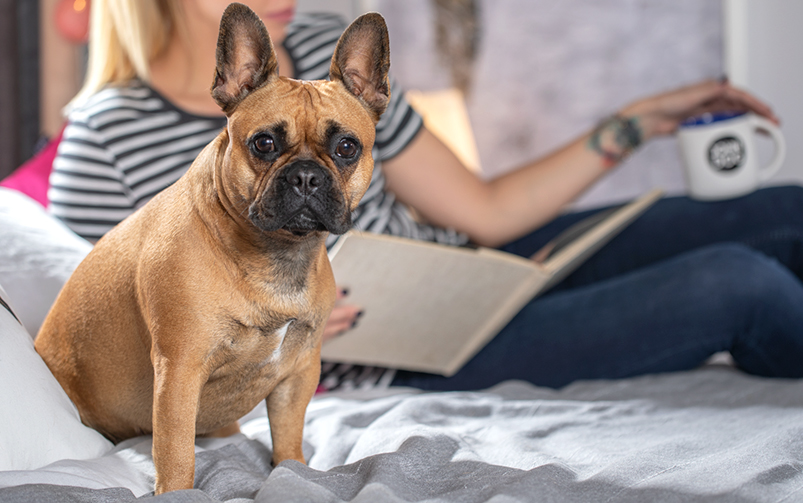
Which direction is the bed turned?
to the viewer's right

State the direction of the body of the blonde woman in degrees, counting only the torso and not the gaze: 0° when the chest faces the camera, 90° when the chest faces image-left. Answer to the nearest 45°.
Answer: approximately 315°

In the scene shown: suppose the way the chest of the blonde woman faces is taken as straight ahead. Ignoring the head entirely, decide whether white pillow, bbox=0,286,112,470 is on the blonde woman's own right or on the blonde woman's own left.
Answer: on the blonde woman's own right
